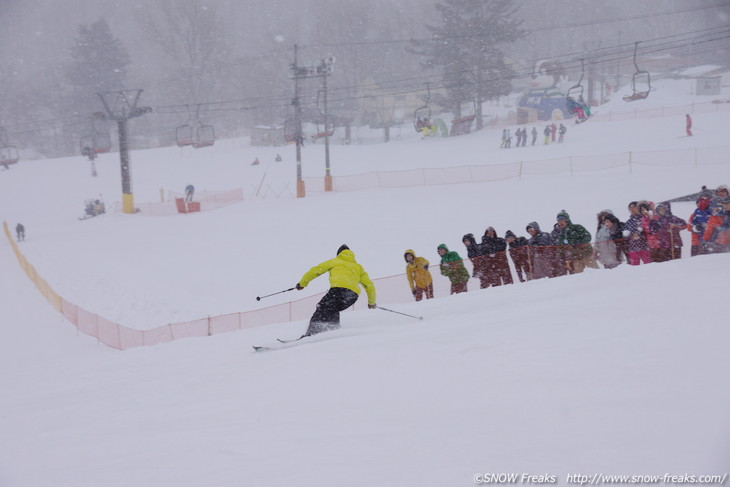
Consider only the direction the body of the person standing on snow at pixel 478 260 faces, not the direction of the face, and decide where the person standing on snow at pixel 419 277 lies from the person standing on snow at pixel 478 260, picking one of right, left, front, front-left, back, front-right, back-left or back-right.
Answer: front-right

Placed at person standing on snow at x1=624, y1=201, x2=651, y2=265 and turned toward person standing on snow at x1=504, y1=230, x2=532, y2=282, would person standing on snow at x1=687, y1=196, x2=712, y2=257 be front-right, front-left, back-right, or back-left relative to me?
back-right

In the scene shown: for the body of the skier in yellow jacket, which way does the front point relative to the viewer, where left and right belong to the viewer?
facing away from the viewer and to the left of the viewer

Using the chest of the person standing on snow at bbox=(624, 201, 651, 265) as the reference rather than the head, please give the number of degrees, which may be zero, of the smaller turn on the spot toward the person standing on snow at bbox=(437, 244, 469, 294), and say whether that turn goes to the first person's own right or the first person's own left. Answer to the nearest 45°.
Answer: approximately 45° to the first person's own right

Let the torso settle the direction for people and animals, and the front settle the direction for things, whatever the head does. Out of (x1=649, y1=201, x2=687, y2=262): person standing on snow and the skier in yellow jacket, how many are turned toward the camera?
1

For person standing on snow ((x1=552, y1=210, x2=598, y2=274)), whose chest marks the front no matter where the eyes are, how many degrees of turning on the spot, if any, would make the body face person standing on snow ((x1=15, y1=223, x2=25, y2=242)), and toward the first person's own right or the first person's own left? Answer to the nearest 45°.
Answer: approximately 90° to the first person's own right

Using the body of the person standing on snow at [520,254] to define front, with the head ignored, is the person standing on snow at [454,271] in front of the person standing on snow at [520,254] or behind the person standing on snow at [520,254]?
in front

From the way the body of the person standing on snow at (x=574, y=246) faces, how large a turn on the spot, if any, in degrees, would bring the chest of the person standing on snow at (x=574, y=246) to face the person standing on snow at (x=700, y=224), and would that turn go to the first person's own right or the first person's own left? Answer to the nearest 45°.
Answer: approximately 135° to the first person's own left

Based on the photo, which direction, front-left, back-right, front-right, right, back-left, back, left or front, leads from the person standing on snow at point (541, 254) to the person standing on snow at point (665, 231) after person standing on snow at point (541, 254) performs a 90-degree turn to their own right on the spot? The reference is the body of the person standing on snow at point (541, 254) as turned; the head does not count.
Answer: back-right

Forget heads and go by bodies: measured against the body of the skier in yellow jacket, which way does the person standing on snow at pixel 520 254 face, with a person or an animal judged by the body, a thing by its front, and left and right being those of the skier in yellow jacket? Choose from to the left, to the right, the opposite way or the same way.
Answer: to the left
